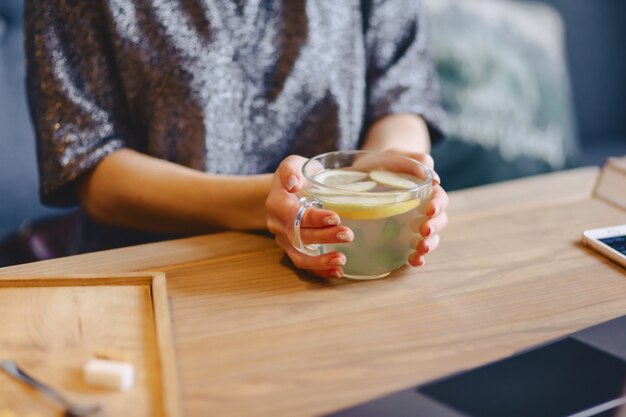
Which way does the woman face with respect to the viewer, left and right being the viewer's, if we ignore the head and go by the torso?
facing the viewer and to the right of the viewer

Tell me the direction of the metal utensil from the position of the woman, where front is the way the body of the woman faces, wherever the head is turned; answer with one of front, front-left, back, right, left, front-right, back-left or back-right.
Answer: front-right
